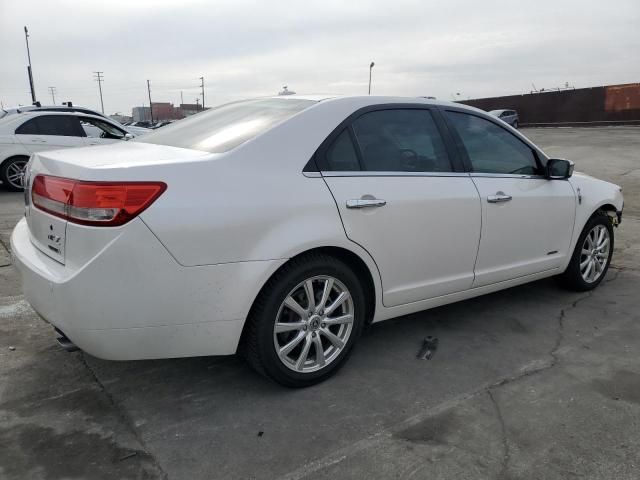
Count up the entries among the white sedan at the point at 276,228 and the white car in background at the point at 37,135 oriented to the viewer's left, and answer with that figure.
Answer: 0

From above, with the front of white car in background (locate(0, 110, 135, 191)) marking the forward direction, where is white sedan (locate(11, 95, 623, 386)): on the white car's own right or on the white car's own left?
on the white car's own right

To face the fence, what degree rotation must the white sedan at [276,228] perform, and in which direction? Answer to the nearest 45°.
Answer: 0° — it already faces it

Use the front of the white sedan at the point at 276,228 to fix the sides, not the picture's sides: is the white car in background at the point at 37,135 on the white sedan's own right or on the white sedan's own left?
on the white sedan's own left

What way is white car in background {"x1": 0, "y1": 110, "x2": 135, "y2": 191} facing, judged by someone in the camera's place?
facing to the right of the viewer

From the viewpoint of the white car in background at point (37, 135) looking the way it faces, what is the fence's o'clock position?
The fence is roughly at 11 o'clock from the white car in background.

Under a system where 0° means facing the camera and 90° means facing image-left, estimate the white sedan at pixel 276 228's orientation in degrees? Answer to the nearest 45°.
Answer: approximately 225°

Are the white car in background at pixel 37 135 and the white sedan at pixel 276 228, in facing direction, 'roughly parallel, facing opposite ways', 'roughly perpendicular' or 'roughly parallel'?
roughly parallel

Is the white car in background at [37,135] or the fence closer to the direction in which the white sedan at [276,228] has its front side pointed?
the fence
